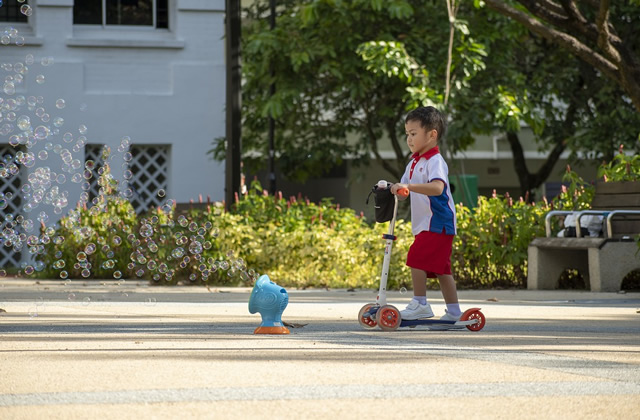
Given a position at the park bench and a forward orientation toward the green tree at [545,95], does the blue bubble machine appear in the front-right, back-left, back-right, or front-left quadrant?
back-left

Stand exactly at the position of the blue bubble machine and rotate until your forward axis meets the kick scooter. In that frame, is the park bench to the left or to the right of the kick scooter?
left

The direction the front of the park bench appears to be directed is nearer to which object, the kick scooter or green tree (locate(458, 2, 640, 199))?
the kick scooter

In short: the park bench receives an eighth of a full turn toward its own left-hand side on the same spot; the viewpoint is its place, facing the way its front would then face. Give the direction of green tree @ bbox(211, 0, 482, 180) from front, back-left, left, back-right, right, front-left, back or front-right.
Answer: back-right

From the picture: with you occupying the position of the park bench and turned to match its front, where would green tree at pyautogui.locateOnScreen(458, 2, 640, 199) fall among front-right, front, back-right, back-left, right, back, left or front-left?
back-right

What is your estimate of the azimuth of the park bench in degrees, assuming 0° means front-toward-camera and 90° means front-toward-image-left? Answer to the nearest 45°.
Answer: approximately 45°

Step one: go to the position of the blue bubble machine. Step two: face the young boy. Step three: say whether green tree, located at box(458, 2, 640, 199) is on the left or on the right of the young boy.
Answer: left
